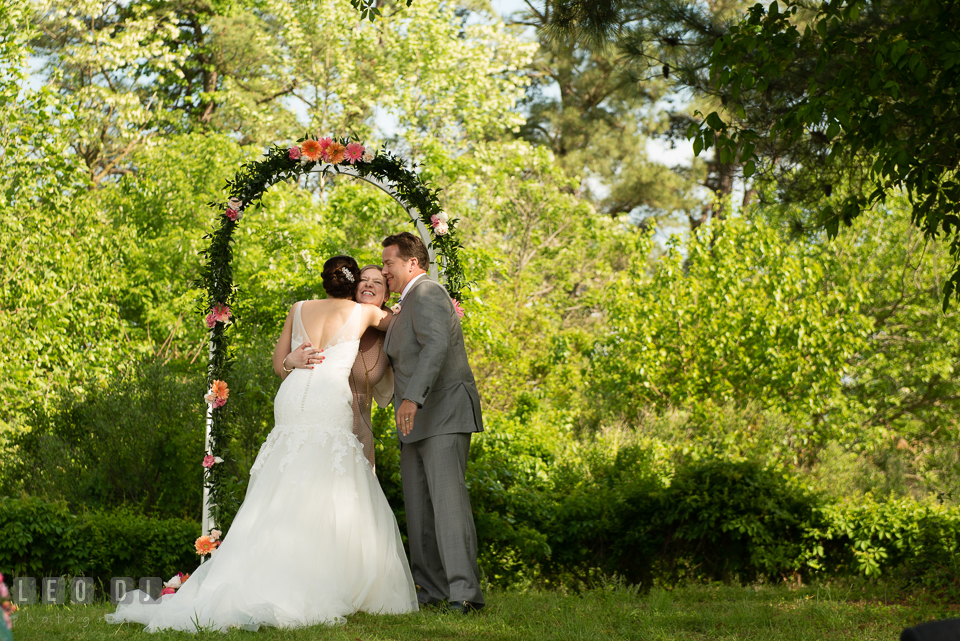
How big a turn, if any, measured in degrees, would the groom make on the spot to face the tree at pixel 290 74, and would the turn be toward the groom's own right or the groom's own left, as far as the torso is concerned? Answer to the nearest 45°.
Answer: approximately 90° to the groom's own right

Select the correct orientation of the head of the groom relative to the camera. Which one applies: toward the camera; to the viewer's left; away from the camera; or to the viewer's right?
to the viewer's left

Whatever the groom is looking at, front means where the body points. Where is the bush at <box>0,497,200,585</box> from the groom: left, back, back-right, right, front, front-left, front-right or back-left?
front-right

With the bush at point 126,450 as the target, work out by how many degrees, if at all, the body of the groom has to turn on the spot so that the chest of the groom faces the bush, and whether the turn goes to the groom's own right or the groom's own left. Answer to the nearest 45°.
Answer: approximately 45° to the groom's own right

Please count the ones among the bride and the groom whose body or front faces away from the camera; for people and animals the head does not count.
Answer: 1

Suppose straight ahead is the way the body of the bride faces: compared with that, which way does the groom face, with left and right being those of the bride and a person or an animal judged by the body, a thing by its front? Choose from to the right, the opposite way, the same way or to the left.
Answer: to the left

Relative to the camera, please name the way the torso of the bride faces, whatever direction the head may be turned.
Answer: away from the camera

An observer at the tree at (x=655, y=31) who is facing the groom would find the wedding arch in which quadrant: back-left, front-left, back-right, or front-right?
front-right

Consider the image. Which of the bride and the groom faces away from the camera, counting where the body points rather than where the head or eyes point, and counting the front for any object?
the bride

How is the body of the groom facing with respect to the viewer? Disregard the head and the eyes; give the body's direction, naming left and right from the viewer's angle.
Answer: facing to the left of the viewer

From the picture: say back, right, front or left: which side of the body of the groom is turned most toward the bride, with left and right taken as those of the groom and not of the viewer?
front
